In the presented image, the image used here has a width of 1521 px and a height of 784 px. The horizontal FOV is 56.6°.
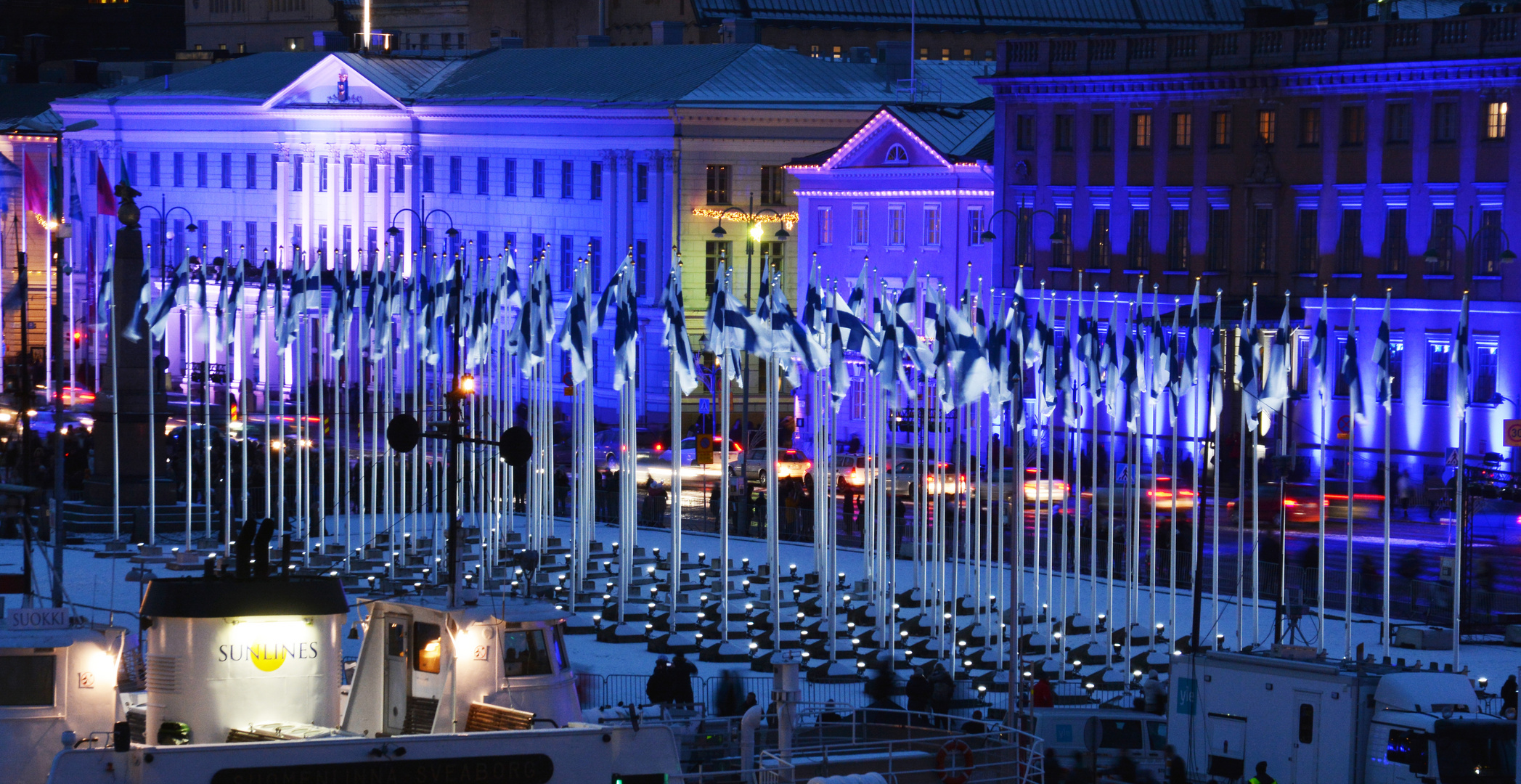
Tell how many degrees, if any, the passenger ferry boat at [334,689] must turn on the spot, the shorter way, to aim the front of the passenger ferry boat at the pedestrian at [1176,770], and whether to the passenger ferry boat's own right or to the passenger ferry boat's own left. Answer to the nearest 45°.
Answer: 0° — it already faces them

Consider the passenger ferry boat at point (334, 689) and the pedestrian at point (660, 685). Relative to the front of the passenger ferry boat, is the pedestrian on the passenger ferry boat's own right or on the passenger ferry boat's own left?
on the passenger ferry boat's own left

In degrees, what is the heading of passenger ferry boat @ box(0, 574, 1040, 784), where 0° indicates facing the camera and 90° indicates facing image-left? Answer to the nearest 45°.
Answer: approximately 270°

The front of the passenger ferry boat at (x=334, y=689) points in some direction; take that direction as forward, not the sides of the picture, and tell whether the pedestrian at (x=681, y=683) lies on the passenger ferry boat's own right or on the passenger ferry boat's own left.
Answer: on the passenger ferry boat's own left
